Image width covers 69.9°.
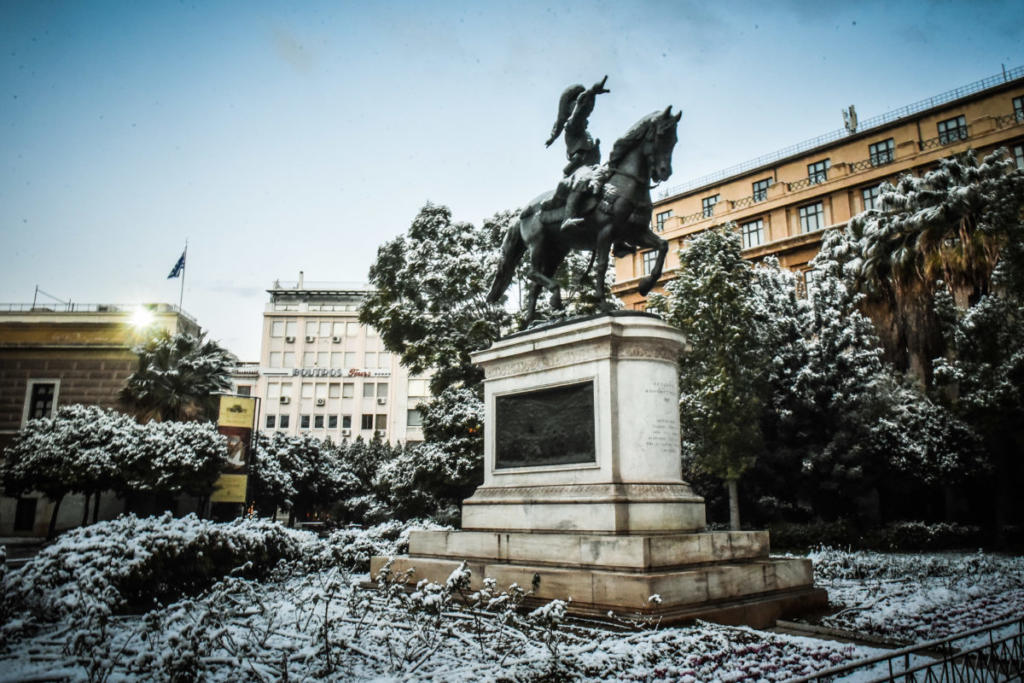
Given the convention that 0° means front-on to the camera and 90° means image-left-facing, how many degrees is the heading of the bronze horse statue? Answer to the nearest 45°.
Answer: approximately 315°

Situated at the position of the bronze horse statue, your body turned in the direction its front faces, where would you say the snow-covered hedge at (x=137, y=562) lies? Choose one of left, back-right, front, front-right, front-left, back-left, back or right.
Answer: back-right

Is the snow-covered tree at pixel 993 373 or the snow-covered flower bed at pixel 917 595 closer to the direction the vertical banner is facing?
the snow-covered flower bed

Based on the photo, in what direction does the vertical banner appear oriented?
toward the camera

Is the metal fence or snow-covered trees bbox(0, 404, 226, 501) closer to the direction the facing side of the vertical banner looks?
the metal fence

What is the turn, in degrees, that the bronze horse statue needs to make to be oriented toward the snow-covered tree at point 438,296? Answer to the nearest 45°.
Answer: approximately 135° to its left

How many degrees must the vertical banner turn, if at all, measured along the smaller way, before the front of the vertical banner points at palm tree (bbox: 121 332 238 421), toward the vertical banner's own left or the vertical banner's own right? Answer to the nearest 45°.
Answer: approximately 135° to the vertical banner's own right

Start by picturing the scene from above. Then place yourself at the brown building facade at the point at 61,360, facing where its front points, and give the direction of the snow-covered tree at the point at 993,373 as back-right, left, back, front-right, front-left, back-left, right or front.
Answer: front-left

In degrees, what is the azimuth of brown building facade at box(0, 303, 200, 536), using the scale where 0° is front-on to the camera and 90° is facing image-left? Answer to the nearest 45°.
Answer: approximately 0°

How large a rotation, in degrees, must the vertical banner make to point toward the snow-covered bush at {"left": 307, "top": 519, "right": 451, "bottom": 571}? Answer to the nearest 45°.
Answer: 0° — it already faces it

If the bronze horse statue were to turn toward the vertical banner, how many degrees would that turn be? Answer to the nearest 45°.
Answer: approximately 180°

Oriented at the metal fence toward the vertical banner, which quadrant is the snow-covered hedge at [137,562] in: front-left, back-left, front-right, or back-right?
front-left

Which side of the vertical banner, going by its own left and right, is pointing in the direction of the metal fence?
front

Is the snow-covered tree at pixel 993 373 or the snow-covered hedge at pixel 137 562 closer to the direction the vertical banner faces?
the snow-covered hedge

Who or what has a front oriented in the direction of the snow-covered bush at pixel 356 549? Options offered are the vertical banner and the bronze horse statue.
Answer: the vertical banner

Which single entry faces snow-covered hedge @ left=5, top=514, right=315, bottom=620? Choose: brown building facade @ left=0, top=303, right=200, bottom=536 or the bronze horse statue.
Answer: the brown building facade

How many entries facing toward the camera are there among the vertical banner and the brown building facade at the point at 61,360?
2
